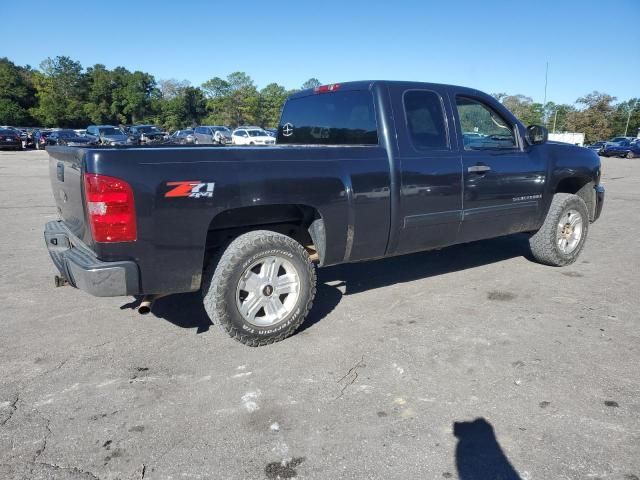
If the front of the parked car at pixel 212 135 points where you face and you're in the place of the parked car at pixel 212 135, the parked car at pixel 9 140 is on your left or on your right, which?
on your right

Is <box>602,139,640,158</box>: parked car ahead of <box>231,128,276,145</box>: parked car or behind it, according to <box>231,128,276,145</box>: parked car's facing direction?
ahead

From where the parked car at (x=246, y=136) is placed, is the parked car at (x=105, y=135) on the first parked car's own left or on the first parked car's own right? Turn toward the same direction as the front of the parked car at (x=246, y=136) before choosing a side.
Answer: on the first parked car's own right

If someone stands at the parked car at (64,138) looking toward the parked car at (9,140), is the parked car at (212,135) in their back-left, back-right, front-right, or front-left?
back-right

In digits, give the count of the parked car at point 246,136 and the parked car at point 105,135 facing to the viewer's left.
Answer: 0

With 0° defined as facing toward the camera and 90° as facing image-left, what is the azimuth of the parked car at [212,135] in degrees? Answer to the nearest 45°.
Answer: approximately 315°

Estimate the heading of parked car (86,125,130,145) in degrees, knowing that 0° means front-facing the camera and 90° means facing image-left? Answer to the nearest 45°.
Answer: approximately 315°
